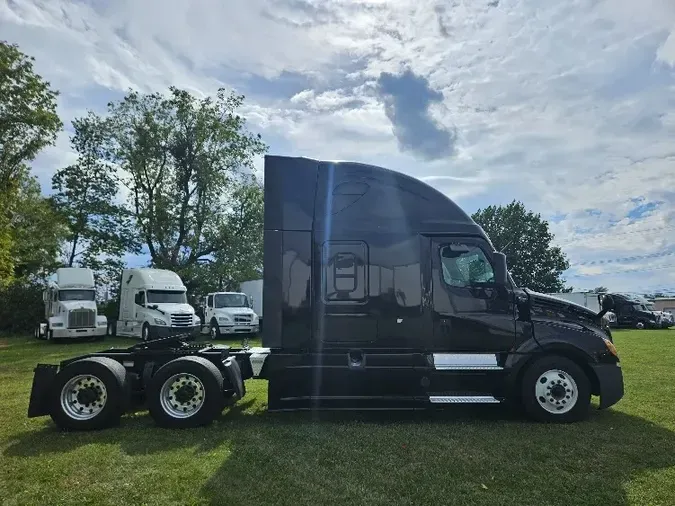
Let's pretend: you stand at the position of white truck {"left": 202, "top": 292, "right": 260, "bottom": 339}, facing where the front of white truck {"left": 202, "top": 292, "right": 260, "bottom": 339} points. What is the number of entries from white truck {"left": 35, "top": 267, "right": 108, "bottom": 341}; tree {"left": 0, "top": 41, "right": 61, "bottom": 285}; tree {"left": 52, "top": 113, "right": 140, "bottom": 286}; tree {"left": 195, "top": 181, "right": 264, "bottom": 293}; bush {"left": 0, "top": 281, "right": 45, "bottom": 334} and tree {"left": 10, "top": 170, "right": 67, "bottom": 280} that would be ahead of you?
0

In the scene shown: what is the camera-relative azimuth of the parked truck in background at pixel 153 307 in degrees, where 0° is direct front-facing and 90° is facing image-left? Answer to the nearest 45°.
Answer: approximately 315°

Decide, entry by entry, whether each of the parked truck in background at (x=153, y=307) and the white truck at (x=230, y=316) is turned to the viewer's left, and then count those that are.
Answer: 0

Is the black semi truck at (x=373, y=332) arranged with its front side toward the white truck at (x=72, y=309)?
no

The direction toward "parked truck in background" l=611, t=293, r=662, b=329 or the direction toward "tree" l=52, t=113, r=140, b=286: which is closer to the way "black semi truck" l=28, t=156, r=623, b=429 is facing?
the parked truck in background

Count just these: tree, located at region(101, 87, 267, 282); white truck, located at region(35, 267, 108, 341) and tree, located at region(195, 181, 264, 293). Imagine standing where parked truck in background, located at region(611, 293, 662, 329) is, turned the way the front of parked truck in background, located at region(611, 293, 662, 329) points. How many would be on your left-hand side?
0

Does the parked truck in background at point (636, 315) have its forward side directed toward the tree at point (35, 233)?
no

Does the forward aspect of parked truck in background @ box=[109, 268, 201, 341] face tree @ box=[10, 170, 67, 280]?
no

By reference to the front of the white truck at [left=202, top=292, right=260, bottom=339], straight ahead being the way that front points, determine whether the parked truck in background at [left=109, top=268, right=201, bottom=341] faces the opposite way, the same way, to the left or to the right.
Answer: the same way

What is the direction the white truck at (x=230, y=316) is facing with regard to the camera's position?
facing the viewer and to the right of the viewer

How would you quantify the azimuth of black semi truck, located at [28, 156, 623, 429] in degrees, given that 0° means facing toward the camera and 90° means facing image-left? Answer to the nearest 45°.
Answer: approximately 270°

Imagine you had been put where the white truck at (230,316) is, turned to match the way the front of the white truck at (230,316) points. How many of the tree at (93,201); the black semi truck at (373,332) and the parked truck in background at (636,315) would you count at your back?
1

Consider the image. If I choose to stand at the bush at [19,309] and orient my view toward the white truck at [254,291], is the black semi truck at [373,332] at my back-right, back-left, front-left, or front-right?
front-right
